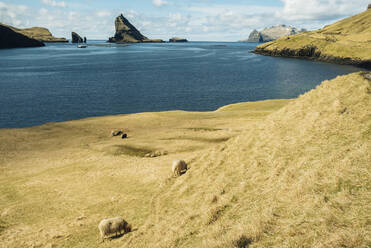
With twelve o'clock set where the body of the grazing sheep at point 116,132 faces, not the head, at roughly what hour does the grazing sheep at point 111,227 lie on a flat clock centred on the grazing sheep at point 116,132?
the grazing sheep at point 111,227 is roughly at 3 o'clock from the grazing sheep at point 116,132.

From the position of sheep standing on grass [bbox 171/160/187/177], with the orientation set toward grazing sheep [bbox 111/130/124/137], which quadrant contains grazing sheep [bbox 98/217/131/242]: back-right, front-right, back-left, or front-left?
back-left

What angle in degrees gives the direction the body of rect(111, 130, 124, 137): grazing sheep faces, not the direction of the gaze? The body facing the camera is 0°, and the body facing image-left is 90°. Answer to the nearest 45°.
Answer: approximately 270°

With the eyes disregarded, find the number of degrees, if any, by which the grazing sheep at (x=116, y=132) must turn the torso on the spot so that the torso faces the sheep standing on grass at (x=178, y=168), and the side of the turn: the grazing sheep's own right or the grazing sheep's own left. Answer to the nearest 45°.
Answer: approximately 90° to the grazing sheep's own right

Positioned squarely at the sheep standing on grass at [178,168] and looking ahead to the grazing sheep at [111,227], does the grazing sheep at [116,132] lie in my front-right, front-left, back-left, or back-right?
back-right
